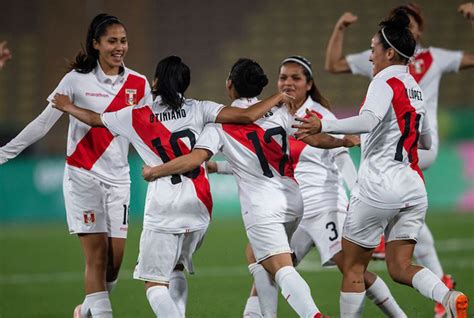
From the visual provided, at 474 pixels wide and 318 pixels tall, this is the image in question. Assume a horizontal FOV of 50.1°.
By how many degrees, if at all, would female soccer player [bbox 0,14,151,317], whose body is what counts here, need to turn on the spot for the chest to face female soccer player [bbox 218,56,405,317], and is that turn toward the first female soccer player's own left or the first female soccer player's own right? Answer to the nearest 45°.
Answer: approximately 45° to the first female soccer player's own left

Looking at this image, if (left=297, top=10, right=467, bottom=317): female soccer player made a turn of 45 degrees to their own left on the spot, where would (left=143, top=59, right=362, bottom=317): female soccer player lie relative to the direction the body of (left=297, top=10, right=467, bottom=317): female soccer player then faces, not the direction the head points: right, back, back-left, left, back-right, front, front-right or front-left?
front

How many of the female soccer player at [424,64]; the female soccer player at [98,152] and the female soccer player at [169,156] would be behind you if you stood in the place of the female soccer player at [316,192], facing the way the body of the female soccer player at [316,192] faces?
1

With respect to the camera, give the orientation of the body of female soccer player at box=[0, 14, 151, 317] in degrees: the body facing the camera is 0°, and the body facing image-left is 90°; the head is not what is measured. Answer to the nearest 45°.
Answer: approximately 315°

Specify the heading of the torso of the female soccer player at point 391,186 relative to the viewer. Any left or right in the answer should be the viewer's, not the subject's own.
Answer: facing away from the viewer and to the left of the viewer

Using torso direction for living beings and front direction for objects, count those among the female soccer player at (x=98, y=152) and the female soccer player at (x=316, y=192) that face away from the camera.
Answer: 0

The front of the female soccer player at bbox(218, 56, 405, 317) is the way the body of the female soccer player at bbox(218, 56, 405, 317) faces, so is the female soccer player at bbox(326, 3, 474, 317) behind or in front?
behind

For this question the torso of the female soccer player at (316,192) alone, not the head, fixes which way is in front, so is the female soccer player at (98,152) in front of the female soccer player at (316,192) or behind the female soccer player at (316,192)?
in front

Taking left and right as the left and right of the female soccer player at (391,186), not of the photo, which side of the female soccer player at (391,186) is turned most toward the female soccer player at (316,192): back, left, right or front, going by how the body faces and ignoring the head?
front

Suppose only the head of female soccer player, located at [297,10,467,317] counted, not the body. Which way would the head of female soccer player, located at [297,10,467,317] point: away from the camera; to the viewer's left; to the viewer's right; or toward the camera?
to the viewer's left

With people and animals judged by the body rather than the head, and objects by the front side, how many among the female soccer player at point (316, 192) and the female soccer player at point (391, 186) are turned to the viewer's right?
0

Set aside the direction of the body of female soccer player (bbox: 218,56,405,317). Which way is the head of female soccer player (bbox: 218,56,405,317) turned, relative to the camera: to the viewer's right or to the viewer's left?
to the viewer's left
